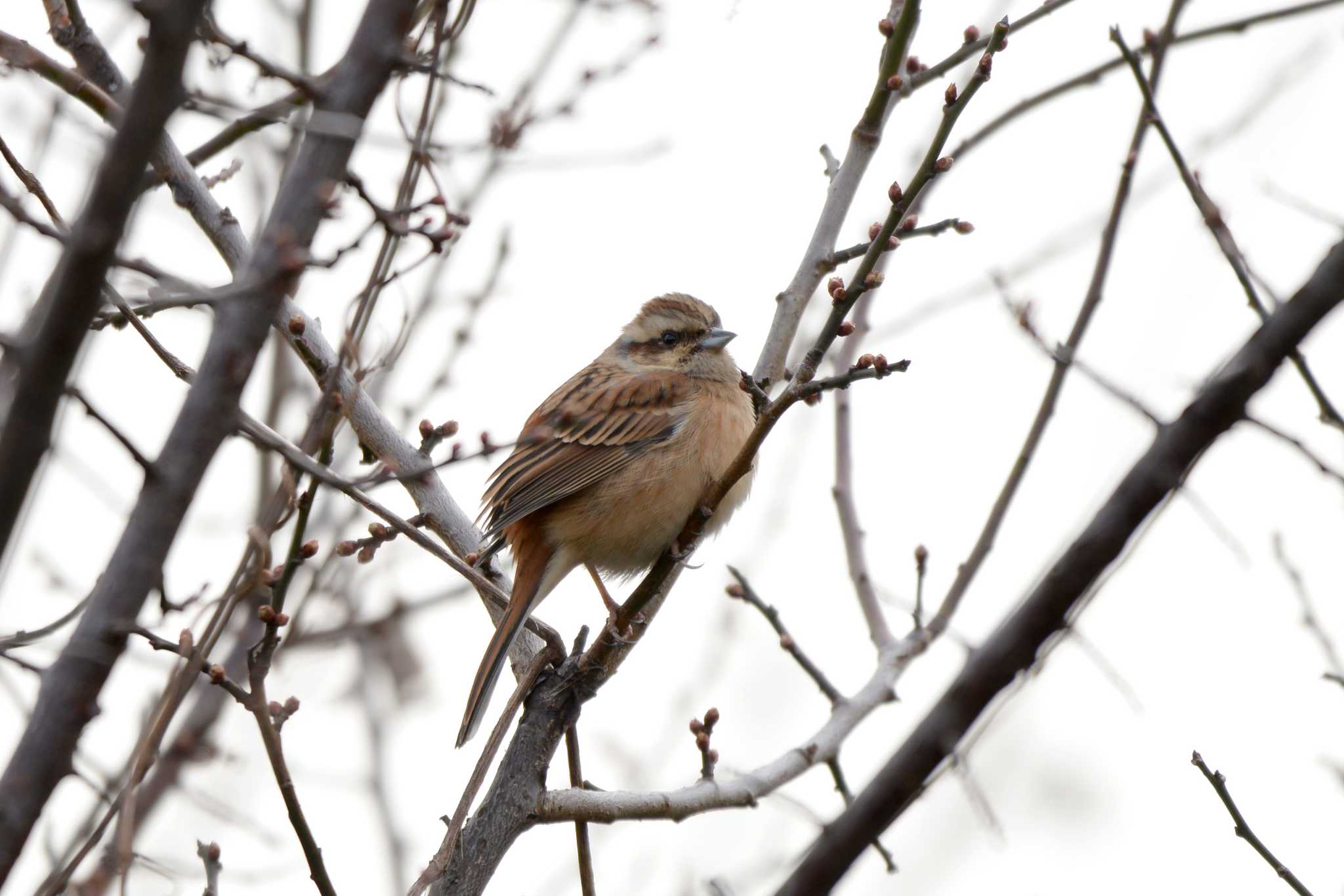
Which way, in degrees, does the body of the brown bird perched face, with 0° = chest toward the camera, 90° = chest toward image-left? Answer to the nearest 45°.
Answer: approximately 270°
